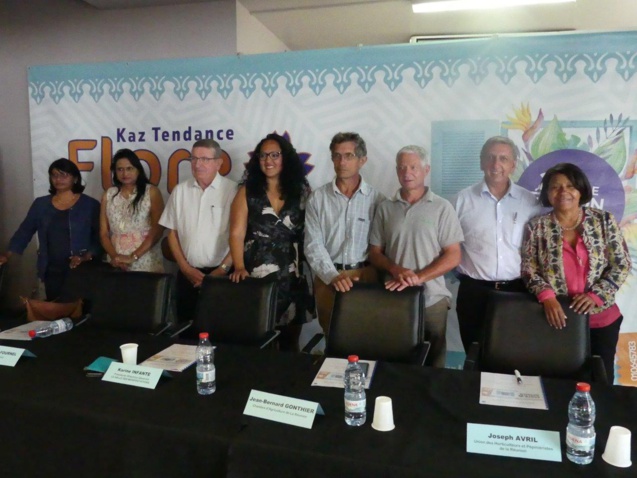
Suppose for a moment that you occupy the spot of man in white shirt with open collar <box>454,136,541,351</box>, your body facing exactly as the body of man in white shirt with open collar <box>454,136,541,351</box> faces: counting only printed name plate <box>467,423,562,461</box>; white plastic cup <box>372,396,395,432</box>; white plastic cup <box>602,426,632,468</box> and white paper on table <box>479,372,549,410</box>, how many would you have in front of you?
4

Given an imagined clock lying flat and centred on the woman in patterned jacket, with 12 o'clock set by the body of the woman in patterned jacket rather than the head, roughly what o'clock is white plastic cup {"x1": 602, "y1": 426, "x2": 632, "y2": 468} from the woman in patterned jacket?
The white plastic cup is roughly at 12 o'clock from the woman in patterned jacket.

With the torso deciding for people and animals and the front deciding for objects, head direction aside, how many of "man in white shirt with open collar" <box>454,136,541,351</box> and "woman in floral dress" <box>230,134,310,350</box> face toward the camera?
2

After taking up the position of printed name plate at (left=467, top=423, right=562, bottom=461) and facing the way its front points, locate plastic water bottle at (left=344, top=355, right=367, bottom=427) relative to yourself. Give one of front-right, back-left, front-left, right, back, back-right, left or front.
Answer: right

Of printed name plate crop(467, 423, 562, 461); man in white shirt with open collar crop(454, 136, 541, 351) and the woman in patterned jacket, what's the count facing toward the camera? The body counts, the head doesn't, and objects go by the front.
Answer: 3

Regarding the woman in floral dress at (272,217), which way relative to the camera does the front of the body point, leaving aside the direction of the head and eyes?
toward the camera

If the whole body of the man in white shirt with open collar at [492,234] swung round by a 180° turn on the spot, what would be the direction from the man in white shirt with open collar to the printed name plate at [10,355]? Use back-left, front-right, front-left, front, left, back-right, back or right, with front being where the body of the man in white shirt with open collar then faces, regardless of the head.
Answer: back-left

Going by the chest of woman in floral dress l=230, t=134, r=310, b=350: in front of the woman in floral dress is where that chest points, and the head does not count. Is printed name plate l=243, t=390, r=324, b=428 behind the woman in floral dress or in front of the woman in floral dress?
in front

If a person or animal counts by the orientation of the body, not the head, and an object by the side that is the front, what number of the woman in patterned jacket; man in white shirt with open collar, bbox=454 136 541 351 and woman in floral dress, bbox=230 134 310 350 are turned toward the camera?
3

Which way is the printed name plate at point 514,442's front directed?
toward the camera

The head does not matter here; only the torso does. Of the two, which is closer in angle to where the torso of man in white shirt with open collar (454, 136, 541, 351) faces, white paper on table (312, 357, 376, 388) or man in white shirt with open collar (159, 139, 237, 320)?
the white paper on table
